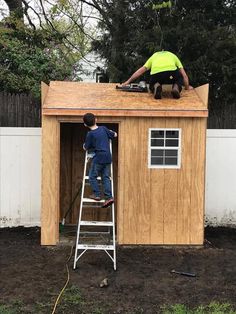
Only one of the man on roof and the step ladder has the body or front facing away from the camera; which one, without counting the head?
the man on roof

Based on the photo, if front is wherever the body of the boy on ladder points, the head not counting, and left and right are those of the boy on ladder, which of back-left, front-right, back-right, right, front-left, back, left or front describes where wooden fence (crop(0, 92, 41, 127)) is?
front-left

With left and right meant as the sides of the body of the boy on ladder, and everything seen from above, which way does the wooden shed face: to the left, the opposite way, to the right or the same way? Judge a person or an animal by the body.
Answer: the opposite way

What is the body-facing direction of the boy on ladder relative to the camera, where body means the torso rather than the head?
away from the camera

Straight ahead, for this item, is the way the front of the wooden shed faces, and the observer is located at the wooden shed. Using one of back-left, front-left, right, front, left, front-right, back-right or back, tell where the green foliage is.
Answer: back-right

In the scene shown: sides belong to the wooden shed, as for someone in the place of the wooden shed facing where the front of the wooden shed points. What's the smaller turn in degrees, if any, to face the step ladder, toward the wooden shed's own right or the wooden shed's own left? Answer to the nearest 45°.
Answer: approximately 45° to the wooden shed's own right

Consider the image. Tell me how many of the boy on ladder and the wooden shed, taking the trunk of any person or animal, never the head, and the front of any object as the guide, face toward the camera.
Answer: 1

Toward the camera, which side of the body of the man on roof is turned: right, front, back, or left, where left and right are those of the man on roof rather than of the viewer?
back

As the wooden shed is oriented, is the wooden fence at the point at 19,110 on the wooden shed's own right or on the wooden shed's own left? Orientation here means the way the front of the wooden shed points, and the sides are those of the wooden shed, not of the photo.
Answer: on the wooden shed's own right
